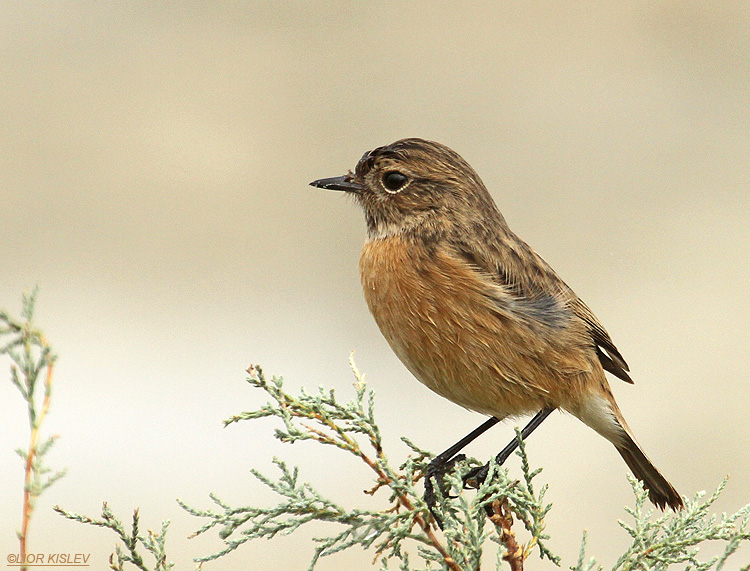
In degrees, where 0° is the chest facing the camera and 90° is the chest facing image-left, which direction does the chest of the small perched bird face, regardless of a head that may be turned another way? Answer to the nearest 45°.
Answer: approximately 90°
